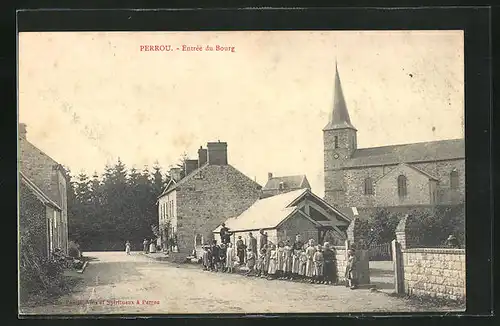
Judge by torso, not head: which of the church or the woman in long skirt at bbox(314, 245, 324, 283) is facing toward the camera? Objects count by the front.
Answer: the woman in long skirt

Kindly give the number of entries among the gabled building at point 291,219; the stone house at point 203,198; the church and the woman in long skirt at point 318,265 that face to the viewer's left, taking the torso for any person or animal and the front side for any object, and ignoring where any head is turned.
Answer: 2

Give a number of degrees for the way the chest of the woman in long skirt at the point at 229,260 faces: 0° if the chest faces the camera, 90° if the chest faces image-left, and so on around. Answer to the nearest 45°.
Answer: approximately 0°

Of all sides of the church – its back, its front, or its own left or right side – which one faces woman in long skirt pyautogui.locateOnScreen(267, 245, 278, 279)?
left

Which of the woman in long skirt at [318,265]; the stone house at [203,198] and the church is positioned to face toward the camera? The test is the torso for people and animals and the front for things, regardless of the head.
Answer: the woman in long skirt

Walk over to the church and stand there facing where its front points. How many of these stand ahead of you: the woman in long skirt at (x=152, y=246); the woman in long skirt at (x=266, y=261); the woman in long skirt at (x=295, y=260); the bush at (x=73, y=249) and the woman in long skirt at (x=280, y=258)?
5

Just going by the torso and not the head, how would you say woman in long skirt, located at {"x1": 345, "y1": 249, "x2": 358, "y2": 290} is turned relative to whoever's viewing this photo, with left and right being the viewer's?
facing the viewer and to the left of the viewer

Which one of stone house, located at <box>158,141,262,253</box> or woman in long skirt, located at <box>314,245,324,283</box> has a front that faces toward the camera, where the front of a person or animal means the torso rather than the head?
the woman in long skirt

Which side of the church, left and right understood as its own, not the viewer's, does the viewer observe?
left

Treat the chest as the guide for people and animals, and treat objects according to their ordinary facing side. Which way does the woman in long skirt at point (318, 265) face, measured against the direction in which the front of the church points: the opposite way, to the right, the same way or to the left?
to the left

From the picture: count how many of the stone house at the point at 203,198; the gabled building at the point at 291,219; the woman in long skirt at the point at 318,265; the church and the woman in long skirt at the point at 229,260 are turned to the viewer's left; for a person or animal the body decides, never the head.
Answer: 2

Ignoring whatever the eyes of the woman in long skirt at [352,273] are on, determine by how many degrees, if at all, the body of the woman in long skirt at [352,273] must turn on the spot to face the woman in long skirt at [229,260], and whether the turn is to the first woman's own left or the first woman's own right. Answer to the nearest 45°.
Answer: approximately 45° to the first woman's own right

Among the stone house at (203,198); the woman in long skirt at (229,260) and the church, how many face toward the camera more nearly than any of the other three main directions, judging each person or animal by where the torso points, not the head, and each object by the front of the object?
1

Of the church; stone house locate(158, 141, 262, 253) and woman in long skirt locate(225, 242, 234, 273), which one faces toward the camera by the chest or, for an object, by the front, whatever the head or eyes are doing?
the woman in long skirt

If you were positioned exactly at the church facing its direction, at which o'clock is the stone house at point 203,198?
The stone house is roughly at 12 o'clock from the church.

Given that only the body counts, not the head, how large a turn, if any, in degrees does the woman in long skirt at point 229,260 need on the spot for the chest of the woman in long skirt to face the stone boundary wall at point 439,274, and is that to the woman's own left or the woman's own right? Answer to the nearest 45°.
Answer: approximately 90° to the woman's own left
